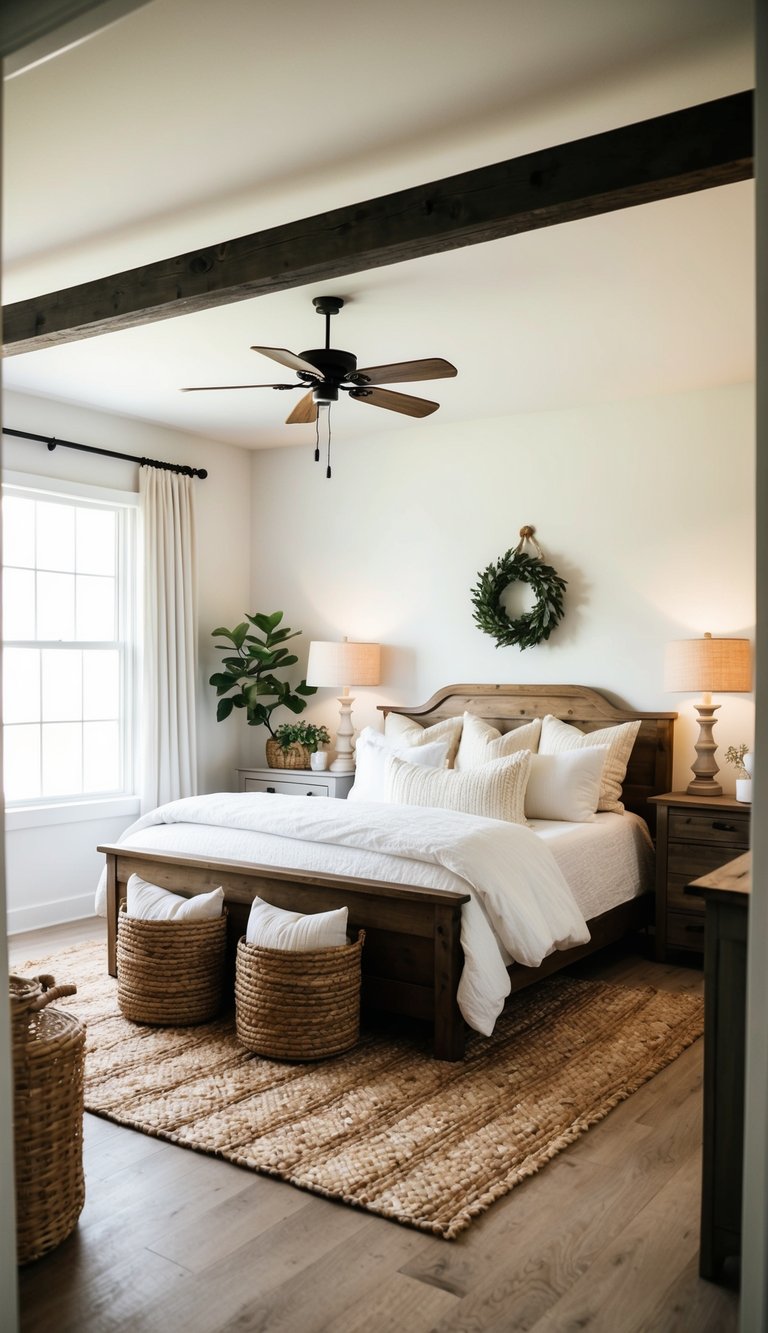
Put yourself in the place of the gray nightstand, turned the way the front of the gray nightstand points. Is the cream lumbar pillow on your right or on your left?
on your left

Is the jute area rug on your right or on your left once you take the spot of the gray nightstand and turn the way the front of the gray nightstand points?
on your left

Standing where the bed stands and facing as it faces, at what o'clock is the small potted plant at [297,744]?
The small potted plant is roughly at 4 o'clock from the bed.

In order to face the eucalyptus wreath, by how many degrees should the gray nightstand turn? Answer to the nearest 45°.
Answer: approximately 135° to its left

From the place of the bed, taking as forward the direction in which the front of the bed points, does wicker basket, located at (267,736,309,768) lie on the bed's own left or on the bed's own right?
on the bed's own right

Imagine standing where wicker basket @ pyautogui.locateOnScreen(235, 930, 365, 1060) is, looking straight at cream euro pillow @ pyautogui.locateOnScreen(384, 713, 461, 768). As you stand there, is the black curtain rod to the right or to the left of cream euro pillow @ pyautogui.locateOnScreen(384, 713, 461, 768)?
left

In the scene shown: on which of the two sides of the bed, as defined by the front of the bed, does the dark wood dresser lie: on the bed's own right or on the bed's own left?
on the bed's own left

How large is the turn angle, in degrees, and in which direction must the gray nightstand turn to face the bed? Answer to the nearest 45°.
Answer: approximately 45° to its left

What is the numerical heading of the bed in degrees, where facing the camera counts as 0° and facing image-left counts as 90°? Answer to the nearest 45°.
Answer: approximately 45°

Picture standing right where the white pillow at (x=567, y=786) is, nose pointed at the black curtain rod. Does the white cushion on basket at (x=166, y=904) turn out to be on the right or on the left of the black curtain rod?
left

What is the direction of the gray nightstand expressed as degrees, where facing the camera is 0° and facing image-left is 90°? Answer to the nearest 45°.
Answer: approximately 45°
